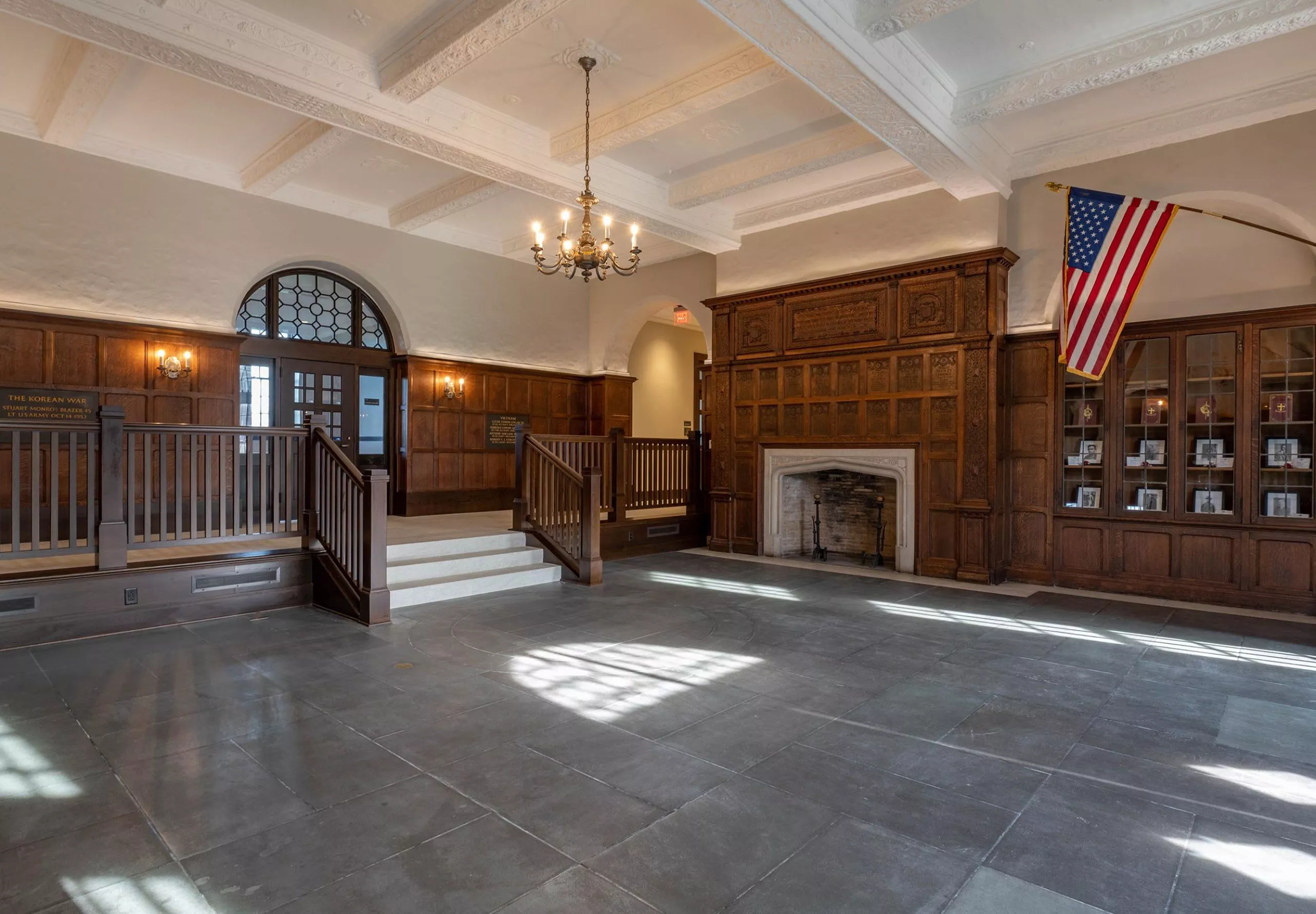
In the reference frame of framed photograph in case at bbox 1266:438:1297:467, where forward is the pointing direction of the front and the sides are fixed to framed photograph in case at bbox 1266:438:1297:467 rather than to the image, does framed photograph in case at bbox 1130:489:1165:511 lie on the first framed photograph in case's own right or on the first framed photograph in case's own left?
on the first framed photograph in case's own right

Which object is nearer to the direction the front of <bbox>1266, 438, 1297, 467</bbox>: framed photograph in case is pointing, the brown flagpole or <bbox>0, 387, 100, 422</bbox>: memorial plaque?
the brown flagpole

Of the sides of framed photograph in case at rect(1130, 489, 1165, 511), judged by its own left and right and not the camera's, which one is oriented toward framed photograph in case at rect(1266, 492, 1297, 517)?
left

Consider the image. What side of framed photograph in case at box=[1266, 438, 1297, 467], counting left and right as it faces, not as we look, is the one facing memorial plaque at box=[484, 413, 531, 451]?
right

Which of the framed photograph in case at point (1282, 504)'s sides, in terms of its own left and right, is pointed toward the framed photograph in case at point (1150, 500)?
right

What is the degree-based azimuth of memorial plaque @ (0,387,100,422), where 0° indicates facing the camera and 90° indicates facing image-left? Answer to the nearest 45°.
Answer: approximately 0°

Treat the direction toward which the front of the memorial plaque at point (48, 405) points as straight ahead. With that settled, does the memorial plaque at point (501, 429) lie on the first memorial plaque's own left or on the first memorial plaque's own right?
on the first memorial plaque's own left

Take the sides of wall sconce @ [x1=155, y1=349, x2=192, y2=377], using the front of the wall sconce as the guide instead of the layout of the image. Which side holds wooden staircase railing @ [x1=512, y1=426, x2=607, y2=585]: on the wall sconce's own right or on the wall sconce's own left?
on the wall sconce's own left

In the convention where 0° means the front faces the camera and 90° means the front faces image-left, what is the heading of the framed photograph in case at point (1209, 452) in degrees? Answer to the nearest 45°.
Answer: approximately 0°

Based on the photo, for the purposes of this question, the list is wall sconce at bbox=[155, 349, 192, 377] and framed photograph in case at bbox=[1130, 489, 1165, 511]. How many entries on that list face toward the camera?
2
